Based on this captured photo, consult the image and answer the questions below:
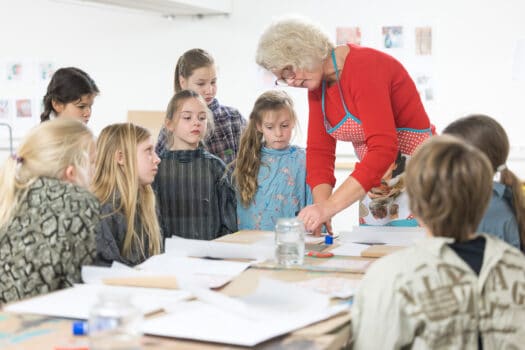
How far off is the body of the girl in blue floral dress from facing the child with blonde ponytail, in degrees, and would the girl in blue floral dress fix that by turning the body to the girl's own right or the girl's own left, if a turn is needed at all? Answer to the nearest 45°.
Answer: approximately 45° to the girl's own right

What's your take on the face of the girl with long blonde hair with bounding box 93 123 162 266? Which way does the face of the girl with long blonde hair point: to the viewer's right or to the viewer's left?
to the viewer's right

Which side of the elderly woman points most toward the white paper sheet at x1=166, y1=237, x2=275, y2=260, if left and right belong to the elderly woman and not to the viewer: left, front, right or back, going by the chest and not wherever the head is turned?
front

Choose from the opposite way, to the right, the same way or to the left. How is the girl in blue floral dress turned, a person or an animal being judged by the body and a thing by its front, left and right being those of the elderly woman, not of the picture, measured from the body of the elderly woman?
to the left

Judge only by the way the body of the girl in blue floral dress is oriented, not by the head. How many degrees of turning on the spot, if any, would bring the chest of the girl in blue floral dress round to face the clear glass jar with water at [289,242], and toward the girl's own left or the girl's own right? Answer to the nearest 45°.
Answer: approximately 45° to the girl's own right

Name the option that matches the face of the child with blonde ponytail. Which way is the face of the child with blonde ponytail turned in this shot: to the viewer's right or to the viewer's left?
to the viewer's right

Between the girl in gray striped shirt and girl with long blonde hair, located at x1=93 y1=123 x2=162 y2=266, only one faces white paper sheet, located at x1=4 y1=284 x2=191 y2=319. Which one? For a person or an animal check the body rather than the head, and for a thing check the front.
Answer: the girl in gray striped shirt

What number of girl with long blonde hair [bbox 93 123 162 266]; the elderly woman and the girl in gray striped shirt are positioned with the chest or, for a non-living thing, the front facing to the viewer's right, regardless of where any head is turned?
1

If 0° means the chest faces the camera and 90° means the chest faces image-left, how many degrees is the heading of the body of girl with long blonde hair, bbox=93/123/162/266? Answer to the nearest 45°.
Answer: approximately 270°

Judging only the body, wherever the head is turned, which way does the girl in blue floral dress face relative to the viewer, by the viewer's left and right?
facing the viewer and to the right of the viewer

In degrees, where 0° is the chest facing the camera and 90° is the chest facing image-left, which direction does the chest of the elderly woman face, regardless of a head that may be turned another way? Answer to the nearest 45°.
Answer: approximately 45°

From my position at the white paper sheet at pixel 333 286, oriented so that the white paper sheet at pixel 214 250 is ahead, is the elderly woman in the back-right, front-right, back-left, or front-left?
front-right

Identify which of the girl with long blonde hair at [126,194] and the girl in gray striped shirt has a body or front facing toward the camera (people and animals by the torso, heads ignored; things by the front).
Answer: the girl in gray striped shirt

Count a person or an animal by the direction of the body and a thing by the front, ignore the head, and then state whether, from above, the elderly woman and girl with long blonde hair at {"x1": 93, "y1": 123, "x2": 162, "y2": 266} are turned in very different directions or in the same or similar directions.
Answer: very different directions

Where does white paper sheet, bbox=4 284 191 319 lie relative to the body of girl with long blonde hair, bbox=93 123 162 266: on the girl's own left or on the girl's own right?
on the girl's own right

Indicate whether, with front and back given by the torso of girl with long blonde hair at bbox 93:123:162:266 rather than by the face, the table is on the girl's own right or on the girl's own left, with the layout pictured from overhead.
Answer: on the girl's own right

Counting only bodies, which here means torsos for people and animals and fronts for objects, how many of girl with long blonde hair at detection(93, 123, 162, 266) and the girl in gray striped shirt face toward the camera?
1

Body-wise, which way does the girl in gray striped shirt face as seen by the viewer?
toward the camera

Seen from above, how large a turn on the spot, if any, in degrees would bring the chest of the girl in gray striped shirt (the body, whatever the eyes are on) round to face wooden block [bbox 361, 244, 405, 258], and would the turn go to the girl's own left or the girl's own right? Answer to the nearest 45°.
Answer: approximately 45° to the girl's own left

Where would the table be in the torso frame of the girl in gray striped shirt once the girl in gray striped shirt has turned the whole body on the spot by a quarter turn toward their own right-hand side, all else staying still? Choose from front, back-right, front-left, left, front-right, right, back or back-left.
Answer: left
